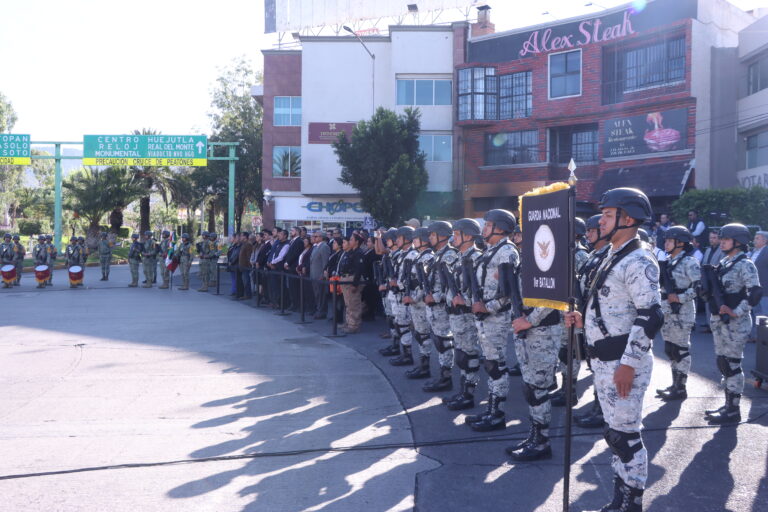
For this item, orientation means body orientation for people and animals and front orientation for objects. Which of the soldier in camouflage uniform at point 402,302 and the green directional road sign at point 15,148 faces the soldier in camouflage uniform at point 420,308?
the green directional road sign

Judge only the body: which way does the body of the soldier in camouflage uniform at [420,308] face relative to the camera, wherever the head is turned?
to the viewer's left

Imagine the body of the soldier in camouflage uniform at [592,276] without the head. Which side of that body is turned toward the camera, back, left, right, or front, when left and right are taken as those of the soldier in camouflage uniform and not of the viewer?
left

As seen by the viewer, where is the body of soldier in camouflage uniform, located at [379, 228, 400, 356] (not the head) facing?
to the viewer's left

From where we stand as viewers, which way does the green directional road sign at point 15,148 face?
facing the viewer

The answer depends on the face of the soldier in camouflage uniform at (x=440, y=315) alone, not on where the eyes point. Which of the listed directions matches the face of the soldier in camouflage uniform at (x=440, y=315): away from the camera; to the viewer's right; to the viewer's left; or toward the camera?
to the viewer's left

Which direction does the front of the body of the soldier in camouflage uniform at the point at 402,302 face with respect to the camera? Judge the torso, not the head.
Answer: to the viewer's left

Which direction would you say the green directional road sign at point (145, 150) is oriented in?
toward the camera

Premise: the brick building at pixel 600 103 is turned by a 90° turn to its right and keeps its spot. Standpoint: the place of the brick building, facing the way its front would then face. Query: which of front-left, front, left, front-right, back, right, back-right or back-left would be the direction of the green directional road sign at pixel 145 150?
front-left

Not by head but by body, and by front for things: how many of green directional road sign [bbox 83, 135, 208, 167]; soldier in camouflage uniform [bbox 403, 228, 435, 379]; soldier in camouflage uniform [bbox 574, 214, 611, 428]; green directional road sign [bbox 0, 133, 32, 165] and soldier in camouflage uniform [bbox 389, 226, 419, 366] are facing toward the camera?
2

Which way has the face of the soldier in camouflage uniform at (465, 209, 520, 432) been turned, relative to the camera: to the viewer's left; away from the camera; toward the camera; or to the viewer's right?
to the viewer's left

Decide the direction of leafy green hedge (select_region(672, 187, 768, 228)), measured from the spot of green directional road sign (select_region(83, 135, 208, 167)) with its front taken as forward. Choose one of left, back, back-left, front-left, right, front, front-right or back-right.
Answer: front-left

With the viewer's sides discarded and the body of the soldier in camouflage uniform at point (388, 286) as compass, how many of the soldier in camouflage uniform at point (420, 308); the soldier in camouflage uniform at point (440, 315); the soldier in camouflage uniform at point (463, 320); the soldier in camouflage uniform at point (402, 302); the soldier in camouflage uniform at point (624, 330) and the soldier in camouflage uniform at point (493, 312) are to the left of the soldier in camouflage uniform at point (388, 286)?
6

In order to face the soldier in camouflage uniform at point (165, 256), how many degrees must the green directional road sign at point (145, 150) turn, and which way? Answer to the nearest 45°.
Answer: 0° — it already faces them

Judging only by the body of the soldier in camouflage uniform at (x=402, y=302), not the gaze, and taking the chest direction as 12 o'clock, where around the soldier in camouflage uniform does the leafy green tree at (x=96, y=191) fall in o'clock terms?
The leafy green tree is roughly at 2 o'clock from the soldier in camouflage uniform.

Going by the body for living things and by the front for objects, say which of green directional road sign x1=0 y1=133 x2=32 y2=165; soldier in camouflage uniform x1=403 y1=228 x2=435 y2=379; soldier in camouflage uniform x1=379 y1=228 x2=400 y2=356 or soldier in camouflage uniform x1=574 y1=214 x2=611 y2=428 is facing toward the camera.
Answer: the green directional road sign

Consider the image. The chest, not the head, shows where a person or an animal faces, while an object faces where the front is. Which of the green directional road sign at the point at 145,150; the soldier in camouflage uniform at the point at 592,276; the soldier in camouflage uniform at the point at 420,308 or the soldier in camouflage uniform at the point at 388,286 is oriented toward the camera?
the green directional road sign

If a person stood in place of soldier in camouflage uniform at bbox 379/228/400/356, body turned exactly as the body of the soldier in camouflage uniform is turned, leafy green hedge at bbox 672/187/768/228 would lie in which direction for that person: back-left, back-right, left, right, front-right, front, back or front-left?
back-right
